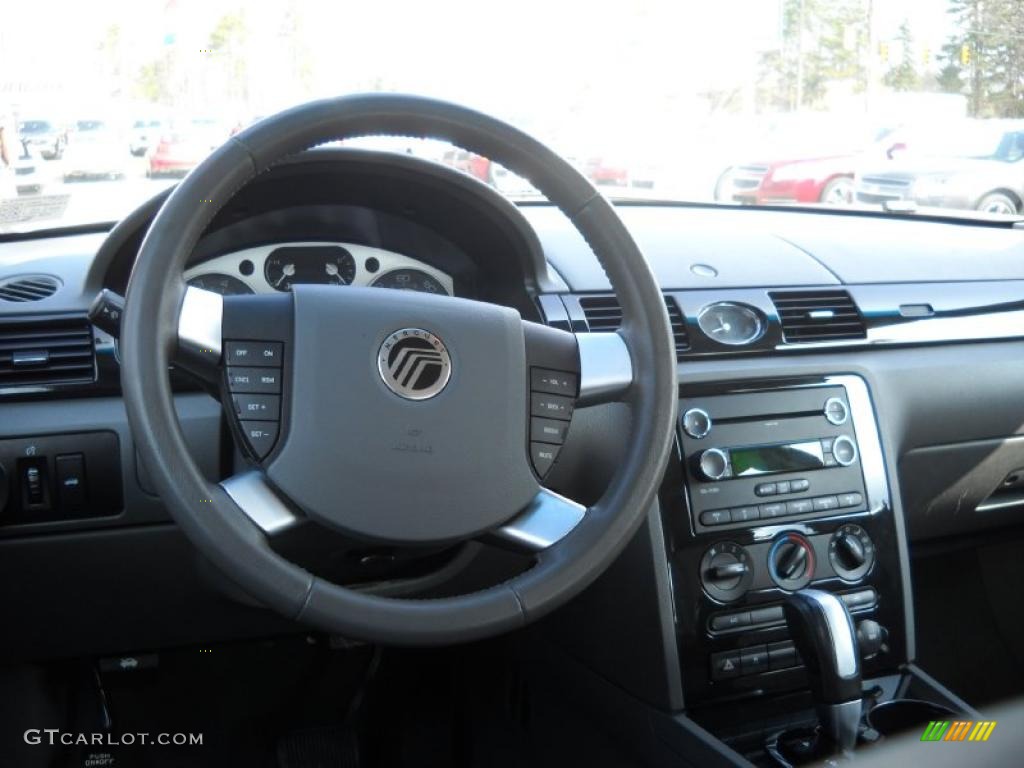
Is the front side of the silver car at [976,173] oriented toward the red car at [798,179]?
no

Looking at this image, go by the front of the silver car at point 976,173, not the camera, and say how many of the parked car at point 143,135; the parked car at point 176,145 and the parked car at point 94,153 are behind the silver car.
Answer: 0

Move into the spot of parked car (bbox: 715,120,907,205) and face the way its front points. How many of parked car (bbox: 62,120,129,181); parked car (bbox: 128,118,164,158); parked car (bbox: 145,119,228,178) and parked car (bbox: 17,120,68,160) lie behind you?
0

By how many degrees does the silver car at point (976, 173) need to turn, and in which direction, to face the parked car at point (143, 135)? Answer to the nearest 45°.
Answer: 0° — it already faces it

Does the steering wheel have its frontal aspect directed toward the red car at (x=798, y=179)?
no

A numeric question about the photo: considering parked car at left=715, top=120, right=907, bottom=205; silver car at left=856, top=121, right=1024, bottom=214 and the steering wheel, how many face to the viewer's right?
0

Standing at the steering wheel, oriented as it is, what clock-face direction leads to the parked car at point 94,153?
The parked car is roughly at 5 o'clock from the steering wheel.

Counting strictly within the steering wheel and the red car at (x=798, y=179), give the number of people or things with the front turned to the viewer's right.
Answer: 0

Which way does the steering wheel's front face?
toward the camera

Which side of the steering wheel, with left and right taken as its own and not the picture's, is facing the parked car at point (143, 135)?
back

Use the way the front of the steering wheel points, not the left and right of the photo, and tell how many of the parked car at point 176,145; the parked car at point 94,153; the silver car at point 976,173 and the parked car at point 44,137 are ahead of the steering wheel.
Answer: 0

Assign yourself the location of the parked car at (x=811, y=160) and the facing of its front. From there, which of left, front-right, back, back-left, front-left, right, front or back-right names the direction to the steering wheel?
front-left

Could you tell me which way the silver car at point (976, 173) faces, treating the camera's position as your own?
facing the viewer and to the left of the viewer

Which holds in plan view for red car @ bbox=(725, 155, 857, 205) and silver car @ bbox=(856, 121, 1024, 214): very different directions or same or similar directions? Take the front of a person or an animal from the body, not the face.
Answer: same or similar directions

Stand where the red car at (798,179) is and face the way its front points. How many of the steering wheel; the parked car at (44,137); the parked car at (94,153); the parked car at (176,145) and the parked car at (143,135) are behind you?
0
